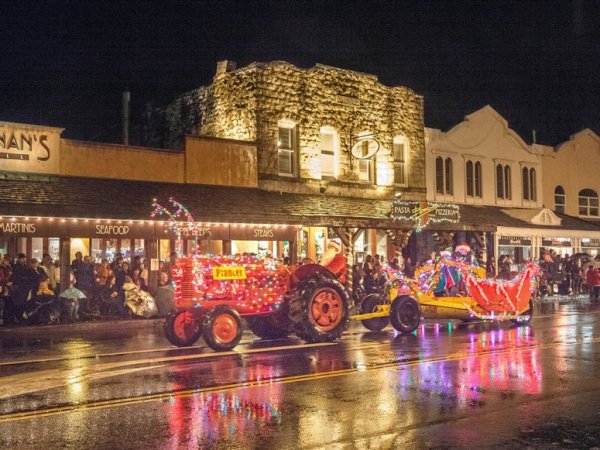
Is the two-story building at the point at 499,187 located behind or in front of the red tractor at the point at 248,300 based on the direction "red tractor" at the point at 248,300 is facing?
behind

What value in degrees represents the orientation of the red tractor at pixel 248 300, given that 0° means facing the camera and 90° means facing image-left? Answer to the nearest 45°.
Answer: approximately 45°

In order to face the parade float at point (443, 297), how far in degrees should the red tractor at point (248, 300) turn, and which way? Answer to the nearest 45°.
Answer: approximately 180°

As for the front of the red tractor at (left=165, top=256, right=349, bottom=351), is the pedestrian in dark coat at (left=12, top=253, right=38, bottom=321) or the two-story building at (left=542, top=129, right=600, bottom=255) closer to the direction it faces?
the pedestrian in dark coat

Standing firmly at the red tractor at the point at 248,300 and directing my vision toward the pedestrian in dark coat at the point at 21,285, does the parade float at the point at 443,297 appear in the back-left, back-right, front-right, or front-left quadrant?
back-right

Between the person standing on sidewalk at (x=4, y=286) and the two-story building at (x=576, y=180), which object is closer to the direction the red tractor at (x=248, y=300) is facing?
the person standing on sidewalk

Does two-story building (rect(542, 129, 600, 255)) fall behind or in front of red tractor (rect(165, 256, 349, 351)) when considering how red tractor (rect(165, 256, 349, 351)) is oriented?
behind

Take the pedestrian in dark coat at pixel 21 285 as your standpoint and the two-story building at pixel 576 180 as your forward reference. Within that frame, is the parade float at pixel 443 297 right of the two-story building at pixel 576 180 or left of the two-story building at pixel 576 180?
right

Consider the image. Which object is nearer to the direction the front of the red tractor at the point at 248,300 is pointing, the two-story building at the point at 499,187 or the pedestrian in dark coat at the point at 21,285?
the pedestrian in dark coat
